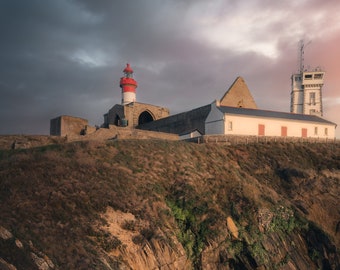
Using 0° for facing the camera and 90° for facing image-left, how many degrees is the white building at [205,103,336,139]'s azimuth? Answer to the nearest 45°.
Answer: approximately 315°

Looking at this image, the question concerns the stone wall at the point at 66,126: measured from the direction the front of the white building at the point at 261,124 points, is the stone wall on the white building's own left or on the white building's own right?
on the white building's own right

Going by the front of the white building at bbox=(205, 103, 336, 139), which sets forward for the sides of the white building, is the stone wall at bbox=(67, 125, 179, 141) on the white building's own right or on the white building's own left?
on the white building's own right
